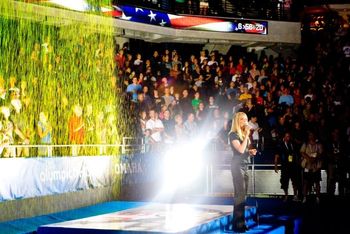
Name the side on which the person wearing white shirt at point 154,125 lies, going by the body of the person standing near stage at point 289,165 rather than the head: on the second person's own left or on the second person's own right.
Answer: on the second person's own right

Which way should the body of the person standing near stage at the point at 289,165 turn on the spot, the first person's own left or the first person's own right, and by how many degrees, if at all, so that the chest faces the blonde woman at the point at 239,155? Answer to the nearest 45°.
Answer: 0° — they already face them

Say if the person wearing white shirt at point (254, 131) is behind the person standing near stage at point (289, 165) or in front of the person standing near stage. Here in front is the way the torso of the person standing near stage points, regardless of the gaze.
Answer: behind

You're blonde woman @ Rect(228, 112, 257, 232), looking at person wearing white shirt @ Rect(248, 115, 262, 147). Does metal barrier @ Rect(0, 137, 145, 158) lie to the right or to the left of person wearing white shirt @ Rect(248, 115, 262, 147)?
left

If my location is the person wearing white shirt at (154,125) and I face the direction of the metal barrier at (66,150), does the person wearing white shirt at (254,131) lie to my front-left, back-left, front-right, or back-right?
back-left

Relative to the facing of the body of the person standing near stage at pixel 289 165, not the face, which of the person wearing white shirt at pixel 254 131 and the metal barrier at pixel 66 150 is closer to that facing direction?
the metal barrier

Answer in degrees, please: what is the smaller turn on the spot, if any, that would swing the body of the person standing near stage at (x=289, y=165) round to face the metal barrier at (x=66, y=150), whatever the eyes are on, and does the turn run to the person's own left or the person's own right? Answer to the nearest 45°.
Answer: approximately 45° to the person's own right

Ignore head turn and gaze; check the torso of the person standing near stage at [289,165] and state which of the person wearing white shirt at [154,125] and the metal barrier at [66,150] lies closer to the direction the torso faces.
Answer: the metal barrier

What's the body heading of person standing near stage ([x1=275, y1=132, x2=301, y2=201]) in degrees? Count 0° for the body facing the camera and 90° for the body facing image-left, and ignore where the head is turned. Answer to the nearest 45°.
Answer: approximately 0°
